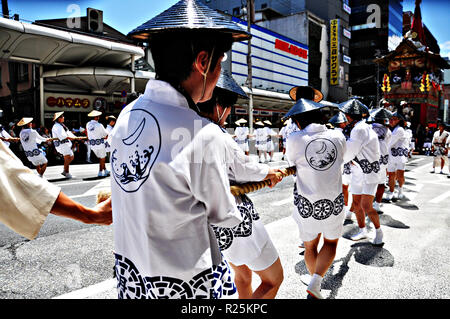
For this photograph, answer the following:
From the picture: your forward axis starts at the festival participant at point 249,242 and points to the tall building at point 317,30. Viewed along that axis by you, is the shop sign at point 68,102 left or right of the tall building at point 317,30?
left

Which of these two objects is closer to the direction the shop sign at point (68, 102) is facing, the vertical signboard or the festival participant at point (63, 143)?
the festival participant

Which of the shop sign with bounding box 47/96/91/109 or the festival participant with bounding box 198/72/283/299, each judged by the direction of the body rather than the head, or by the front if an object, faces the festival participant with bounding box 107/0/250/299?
the shop sign

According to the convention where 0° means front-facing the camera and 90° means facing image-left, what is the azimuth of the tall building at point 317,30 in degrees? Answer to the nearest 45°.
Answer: approximately 315°

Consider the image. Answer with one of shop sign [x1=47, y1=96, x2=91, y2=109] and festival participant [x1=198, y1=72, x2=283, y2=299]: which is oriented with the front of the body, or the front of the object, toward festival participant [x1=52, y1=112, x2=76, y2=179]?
the shop sign

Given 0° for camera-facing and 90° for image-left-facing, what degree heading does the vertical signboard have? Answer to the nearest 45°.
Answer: approximately 0°

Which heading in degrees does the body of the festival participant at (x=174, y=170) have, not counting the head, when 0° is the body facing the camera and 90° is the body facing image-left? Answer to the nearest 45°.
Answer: approximately 225°

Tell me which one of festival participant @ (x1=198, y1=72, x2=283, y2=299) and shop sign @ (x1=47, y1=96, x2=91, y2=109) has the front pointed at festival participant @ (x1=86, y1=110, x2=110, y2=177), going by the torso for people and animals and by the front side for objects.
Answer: the shop sign
